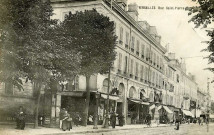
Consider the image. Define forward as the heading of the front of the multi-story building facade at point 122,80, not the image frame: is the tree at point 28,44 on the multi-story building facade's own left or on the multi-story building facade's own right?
on the multi-story building facade's own right

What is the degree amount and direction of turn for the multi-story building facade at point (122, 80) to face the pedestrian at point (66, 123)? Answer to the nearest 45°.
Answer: approximately 45° to its right
